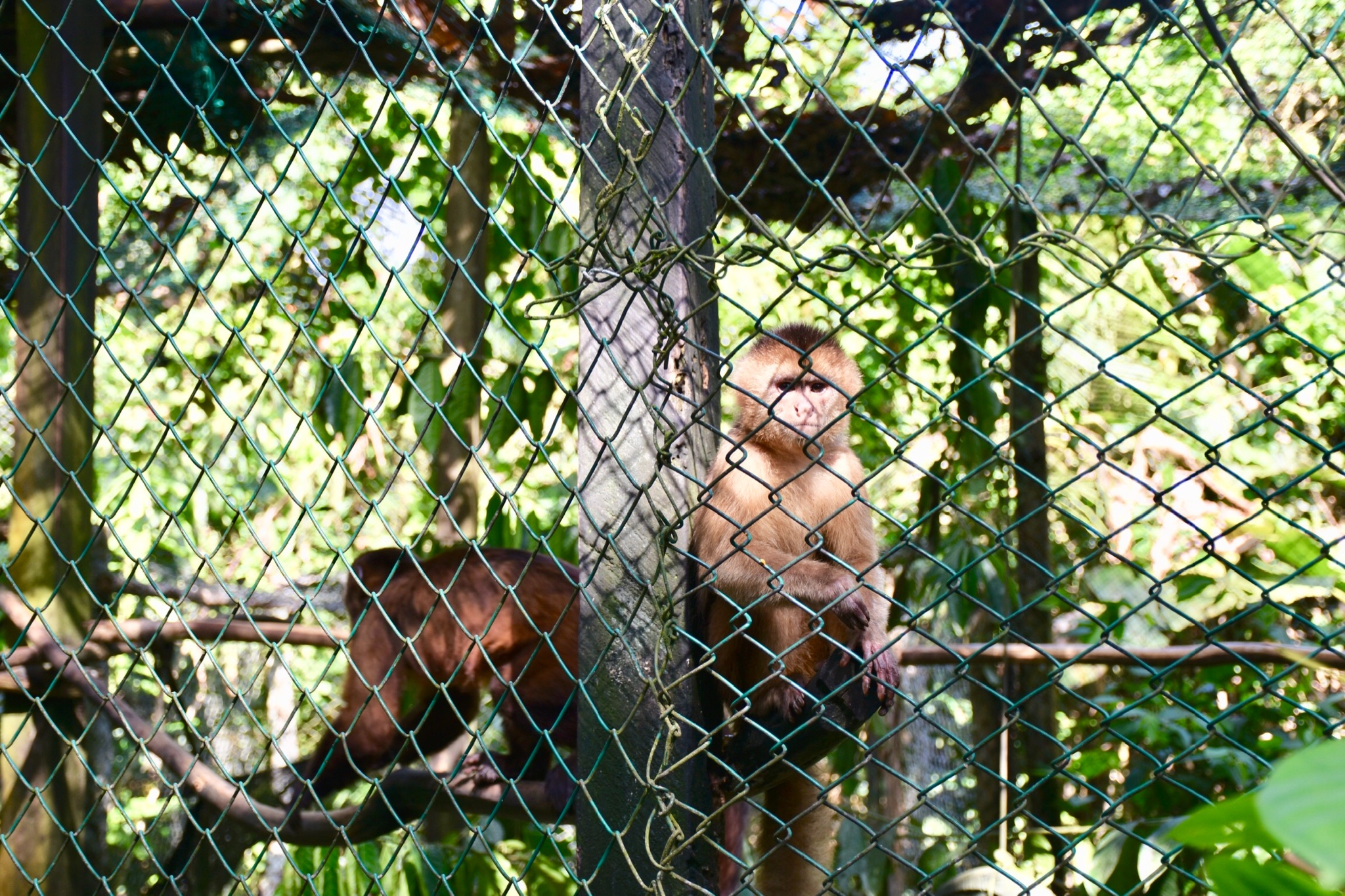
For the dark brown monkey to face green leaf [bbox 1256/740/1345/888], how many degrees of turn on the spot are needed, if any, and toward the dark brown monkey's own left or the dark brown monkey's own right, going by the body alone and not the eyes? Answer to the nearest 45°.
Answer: approximately 90° to the dark brown monkey's own left

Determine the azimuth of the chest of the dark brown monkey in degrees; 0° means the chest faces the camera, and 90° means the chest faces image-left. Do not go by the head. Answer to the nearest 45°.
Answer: approximately 90°

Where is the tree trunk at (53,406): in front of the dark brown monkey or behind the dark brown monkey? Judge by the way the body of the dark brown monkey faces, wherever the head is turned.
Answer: in front

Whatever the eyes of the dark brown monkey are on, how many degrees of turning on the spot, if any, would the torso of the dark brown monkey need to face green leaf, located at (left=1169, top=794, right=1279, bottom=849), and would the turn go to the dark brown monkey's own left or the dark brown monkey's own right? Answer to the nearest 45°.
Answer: approximately 90° to the dark brown monkey's own left
